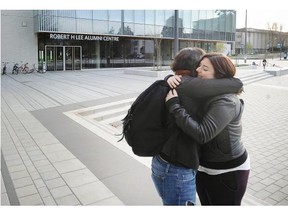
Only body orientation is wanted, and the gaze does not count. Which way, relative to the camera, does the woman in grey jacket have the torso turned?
to the viewer's left

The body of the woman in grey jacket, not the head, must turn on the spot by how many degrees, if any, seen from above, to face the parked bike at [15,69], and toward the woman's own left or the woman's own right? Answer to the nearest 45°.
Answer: approximately 45° to the woman's own right

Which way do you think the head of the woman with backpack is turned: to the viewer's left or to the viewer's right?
to the viewer's right

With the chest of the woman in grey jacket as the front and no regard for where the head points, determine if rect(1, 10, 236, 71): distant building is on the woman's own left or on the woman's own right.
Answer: on the woman's own right

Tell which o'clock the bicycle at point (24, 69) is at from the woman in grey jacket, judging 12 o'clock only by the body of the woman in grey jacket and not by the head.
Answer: The bicycle is roughly at 2 o'clock from the woman in grey jacket.
